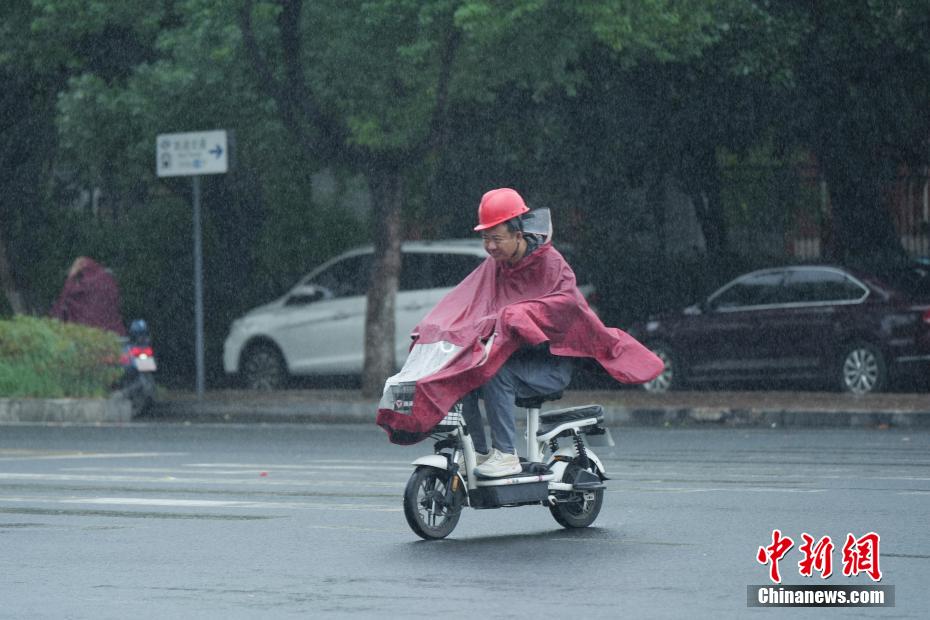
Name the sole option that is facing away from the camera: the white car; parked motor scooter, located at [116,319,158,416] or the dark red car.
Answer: the parked motor scooter

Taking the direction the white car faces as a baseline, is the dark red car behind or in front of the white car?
behind

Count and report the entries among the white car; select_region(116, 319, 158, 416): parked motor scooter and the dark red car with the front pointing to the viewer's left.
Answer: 2

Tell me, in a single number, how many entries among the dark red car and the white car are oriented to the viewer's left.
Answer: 2

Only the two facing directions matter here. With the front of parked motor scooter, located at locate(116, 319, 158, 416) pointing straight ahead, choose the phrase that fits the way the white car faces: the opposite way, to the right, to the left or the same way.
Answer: to the left

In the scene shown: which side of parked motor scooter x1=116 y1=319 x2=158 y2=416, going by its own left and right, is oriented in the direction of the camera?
back

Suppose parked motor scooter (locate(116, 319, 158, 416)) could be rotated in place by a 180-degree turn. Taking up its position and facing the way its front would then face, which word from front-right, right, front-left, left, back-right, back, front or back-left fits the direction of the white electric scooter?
front

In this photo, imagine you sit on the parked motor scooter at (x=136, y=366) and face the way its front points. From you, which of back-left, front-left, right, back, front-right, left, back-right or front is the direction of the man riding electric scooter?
back

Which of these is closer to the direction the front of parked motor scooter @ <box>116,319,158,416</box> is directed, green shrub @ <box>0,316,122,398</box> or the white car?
the white car

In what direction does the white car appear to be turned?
to the viewer's left

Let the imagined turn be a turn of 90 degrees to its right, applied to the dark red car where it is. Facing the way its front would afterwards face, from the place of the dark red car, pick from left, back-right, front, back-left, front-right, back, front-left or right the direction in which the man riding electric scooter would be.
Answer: back

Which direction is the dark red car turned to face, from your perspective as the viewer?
facing to the left of the viewer

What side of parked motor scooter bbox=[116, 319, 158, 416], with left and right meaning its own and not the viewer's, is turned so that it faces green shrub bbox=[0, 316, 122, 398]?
left
